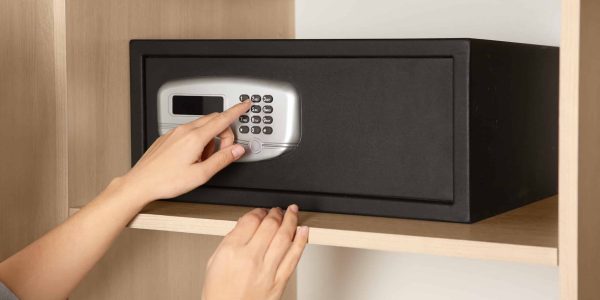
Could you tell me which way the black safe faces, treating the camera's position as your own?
facing the viewer and to the left of the viewer
